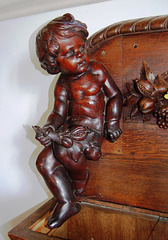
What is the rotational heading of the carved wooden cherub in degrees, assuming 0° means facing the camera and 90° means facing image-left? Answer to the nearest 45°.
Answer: approximately 0°
